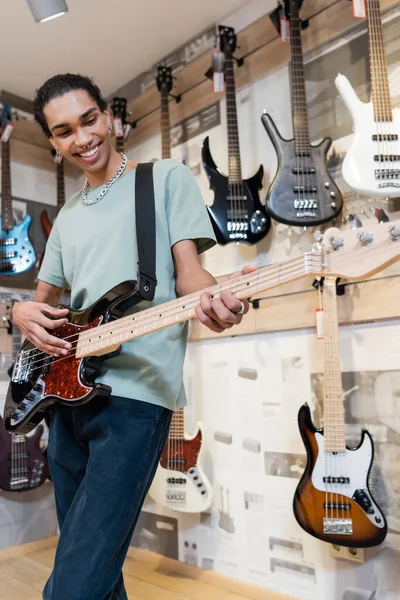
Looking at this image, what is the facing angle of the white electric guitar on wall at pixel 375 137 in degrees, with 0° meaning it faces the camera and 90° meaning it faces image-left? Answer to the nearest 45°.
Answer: approximately 0°

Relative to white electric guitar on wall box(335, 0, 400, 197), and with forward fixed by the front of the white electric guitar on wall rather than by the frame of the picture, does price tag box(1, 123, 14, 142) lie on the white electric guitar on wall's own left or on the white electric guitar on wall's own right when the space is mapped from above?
on the white electric guitar on wall's own right

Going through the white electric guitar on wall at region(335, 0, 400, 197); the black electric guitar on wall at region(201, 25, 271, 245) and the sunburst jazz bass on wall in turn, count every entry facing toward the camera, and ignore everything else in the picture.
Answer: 3

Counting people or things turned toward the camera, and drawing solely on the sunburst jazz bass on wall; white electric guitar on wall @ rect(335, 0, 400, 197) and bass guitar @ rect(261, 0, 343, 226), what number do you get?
3

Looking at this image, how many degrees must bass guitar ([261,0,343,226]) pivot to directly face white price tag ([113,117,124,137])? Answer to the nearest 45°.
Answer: approximately 135° to its right

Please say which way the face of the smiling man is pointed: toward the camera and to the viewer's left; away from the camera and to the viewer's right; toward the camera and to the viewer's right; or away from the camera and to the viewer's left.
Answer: toward the camera and to the viewer's right

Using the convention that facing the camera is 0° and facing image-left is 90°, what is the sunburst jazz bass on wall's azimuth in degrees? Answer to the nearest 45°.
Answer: approximately 0°
